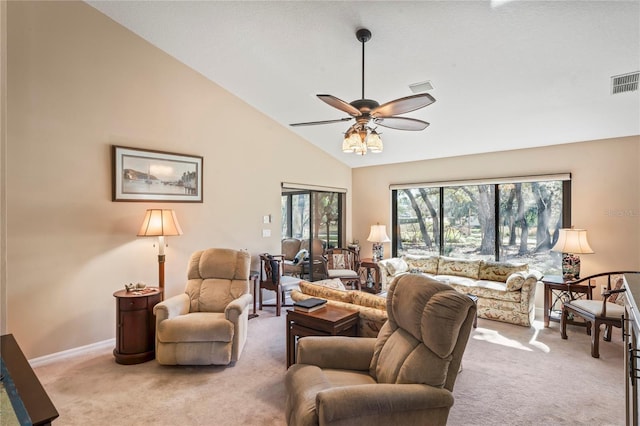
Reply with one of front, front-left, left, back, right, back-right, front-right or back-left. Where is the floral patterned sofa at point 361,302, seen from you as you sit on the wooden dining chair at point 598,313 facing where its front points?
front

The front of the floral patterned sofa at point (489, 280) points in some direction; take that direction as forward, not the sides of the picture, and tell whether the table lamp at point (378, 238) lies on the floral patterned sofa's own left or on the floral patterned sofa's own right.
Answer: on the floral patterned sofa's own right

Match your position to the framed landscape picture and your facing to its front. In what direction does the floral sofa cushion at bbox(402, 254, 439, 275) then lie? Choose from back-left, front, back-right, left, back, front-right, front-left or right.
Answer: front-left

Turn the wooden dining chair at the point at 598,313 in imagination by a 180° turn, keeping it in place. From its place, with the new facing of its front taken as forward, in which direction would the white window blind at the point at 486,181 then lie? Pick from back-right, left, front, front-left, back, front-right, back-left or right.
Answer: left

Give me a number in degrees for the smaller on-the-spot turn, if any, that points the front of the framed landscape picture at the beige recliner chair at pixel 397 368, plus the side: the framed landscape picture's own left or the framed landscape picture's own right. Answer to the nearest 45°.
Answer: approximately 45° to the framed landscape picture's own right

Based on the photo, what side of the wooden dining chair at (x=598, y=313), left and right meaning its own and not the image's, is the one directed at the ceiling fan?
front

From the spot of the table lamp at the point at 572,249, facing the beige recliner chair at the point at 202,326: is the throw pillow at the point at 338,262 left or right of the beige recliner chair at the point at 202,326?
right

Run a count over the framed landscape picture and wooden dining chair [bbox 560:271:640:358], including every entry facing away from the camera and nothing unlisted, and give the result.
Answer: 0

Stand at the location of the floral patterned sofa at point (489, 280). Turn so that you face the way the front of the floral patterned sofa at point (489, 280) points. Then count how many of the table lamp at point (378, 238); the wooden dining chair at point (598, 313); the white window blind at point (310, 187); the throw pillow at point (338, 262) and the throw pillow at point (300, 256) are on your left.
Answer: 1

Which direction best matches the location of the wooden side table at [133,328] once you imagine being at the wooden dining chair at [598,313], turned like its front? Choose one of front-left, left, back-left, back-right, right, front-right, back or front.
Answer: front

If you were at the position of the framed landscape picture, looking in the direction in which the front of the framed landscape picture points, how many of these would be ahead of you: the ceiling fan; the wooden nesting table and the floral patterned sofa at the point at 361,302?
3

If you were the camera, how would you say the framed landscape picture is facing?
facing the viewer and to the right of the viewer

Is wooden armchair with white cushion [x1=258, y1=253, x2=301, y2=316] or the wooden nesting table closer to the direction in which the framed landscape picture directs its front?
the wooden nesting table

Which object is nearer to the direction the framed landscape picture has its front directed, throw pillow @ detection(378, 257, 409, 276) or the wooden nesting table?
the wooden nesting table

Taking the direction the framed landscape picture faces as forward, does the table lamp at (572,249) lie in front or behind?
in front

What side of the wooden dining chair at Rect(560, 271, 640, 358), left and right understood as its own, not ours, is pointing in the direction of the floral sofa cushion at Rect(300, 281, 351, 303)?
front

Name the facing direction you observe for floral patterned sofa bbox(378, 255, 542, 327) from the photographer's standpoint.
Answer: facing the viewer and to the left of the viewer

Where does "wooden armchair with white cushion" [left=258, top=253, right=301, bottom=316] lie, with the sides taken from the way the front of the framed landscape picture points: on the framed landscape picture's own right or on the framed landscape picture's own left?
on the framed landscape picture's own left
